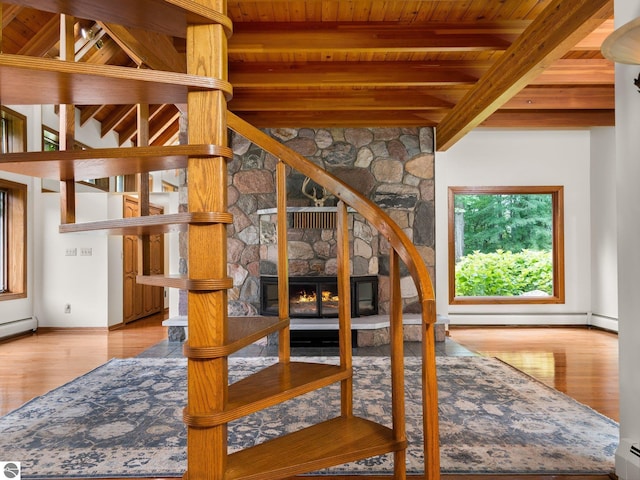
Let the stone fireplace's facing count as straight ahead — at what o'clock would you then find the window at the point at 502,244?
The window is roughly at 8 o'clock from the stone fireplace.

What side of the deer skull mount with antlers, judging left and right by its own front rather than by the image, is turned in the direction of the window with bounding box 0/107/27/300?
right

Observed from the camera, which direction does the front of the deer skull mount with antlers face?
facing the viewer

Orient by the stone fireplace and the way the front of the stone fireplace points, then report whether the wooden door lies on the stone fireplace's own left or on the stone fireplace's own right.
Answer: on the stone fireplace's own right

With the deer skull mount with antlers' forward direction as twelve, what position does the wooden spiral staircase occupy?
The wooden spiral staircase is roughly at 12 o'clock from the deer skull mount with antlers.

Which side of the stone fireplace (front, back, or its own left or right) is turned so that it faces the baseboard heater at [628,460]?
front

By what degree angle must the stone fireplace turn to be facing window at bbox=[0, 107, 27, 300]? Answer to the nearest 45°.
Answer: approximately 90° to its right

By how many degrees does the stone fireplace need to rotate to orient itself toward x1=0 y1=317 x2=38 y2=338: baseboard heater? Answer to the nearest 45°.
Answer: approximately 90° to its right

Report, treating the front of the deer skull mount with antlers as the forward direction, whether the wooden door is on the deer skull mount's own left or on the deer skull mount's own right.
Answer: on the deer skull mount's own right

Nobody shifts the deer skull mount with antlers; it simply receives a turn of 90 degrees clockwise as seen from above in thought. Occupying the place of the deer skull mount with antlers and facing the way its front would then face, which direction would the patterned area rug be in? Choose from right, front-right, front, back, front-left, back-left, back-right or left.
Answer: left
